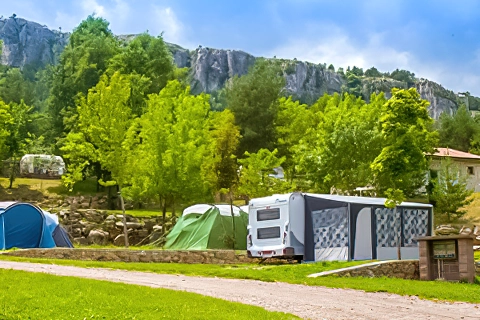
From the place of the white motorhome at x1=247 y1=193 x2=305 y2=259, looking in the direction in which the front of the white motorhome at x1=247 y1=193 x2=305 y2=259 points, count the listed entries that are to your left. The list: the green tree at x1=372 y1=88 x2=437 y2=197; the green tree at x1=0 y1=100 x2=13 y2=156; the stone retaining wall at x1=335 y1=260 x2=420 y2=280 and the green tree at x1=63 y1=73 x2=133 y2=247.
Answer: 2
